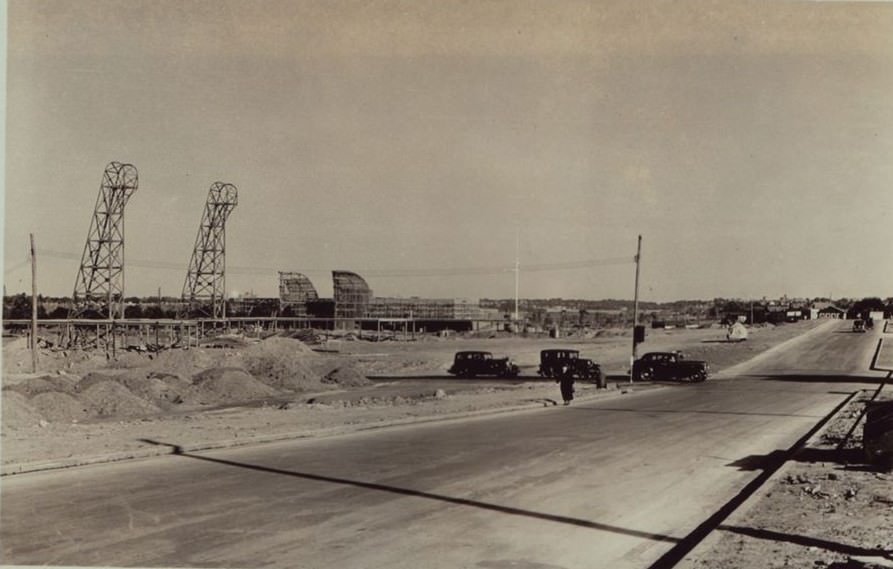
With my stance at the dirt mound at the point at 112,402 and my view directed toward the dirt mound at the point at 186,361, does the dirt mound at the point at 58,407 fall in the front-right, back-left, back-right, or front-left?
back-left

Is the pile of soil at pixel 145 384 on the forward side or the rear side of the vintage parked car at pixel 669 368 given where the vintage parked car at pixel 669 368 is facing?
on the rear side

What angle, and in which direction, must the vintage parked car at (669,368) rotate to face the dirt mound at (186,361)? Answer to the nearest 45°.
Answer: approximately 180°

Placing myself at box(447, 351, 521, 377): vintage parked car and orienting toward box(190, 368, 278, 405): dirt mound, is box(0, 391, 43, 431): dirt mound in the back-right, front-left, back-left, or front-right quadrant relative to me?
front-left

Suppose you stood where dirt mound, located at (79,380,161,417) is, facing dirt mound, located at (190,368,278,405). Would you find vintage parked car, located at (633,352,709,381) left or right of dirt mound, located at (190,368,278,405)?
right

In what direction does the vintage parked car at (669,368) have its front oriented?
to the viewer's right

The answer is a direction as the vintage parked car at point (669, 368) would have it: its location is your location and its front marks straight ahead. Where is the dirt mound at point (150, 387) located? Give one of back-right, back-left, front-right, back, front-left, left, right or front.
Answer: back-right

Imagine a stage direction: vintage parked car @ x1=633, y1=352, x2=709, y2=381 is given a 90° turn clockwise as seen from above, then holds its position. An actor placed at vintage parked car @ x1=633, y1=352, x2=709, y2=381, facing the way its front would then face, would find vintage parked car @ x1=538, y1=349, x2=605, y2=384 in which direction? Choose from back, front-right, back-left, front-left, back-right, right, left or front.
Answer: right

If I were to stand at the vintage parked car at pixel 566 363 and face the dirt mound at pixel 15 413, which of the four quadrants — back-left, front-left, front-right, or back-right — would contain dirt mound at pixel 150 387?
front-right

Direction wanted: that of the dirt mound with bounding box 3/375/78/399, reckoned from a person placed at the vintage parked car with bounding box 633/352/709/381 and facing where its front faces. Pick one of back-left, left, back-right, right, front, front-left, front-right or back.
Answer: back-right
